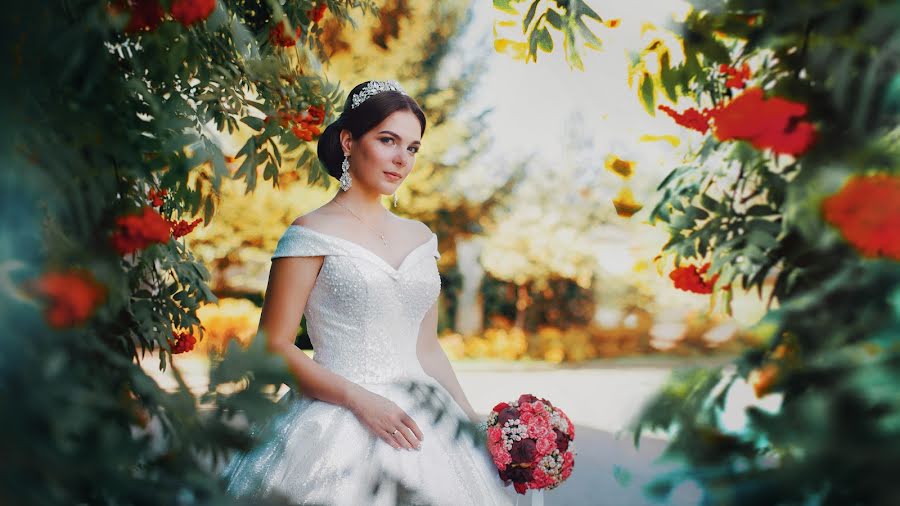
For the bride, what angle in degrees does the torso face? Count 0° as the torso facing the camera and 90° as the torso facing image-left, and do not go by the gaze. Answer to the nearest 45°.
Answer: approximately 315°

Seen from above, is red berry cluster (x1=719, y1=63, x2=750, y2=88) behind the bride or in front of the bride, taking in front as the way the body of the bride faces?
in front

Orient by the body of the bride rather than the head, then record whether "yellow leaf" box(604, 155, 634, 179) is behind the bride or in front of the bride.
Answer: in front

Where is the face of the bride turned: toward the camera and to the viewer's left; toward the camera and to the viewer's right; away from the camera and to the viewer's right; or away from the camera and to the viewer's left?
toward the camera and to the viewer's right

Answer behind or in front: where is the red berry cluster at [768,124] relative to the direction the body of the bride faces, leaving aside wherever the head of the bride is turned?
in front

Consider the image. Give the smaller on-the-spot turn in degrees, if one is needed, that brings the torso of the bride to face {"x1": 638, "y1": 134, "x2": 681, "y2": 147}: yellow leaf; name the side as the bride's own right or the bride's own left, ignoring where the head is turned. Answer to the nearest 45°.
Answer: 0° — they already face it

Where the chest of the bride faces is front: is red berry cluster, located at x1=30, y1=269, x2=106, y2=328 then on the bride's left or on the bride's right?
on the bride's right
